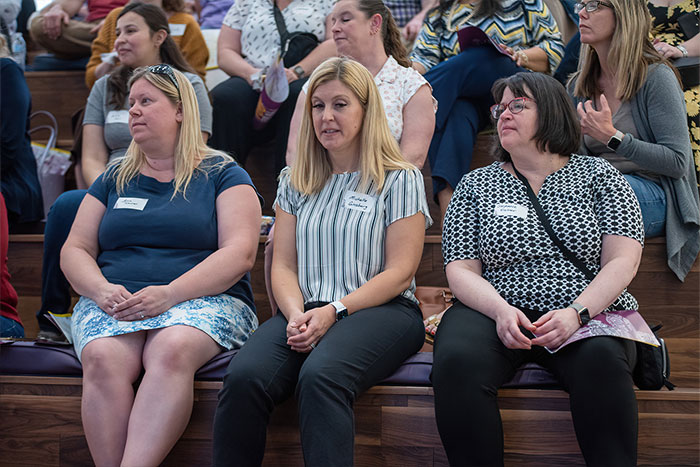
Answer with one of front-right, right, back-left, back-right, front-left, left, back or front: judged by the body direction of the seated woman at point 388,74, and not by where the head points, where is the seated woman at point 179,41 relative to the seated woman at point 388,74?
right

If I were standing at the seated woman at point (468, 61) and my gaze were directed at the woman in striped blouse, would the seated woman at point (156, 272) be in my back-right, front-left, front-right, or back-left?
front-right

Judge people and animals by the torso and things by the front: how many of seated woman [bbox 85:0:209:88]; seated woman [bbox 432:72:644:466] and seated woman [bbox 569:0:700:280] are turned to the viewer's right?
0

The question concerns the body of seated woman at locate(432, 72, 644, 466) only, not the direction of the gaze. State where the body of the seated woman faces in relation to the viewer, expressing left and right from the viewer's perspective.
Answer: facing the viewer

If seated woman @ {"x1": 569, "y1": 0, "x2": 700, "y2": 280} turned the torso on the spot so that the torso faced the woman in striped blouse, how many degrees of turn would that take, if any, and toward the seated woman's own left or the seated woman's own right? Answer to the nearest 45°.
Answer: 0° — they already face them

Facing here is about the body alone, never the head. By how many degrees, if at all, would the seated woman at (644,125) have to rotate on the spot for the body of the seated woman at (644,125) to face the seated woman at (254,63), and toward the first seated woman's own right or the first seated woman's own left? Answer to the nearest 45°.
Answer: approximately 45° to the first seated woman's own right

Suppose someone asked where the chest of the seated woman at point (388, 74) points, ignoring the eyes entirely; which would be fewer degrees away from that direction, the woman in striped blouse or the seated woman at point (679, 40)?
the woman in striped blouse

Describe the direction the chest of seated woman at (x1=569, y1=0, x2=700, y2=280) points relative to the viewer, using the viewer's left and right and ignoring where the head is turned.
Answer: facing the viewer and to the left of the viewer

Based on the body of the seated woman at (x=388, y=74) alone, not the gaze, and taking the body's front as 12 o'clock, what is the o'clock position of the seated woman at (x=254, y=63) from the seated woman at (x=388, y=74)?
the seated woman at (x=254, y=63) is roughly at 3 o'clock from the seated woman at (x=388, y=74).

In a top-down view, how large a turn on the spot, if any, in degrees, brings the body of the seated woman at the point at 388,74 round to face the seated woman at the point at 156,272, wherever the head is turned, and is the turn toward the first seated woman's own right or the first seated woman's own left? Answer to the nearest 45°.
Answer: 0° — they already face them

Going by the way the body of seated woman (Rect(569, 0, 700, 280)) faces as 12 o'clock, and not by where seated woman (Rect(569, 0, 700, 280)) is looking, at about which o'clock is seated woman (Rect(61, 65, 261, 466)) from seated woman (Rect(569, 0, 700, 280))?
seated woman (Rect(61, 65, 261, 466)) is roughly at 12 o'clock from seated woman (Rect(569, 0, 700, 280)).

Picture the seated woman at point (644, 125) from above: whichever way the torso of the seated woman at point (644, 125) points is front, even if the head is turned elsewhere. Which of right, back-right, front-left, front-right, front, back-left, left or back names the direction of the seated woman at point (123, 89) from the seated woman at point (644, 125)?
front-right

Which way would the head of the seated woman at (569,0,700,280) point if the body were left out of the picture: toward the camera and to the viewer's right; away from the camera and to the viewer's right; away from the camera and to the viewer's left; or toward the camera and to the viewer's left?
toward the camera and to the viewer's left
